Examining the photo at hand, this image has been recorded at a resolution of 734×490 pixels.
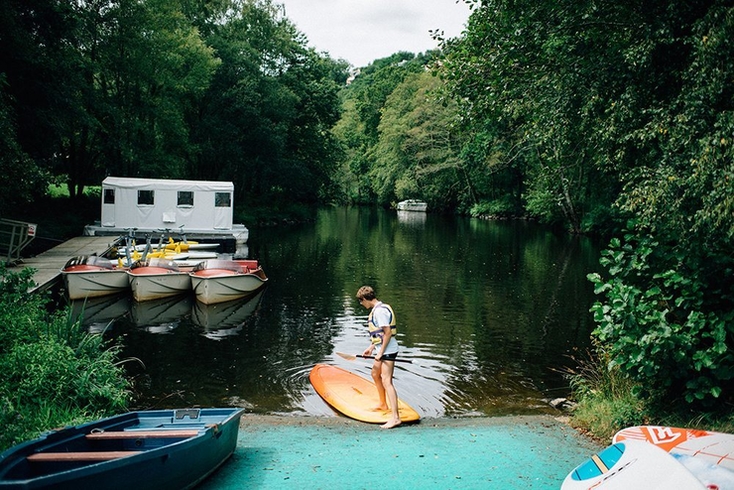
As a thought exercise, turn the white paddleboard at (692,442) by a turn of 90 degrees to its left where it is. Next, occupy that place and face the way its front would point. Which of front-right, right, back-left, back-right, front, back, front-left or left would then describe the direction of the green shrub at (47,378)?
right

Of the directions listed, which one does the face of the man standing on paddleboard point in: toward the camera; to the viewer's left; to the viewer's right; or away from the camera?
to the viewer's left

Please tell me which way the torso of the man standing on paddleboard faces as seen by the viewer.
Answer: to the viewer's left

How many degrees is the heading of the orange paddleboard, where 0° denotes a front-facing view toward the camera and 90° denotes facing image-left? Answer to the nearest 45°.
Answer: approximately 135°

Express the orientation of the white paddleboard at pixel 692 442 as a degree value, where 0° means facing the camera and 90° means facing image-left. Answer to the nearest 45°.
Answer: approximately 90°

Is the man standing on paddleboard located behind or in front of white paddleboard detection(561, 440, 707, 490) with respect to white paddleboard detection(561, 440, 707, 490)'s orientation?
in front

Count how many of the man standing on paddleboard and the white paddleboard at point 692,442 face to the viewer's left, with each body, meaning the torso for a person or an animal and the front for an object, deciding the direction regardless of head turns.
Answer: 2
